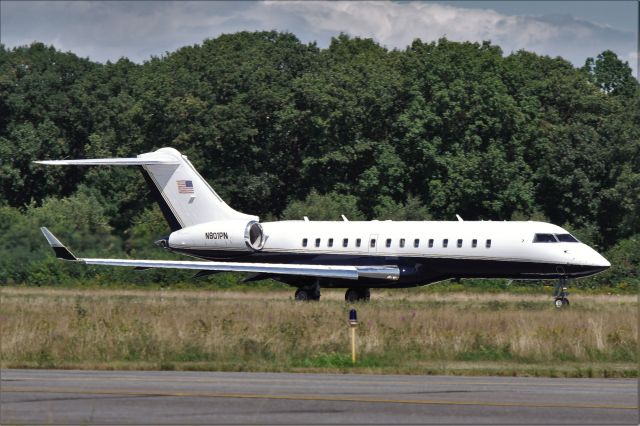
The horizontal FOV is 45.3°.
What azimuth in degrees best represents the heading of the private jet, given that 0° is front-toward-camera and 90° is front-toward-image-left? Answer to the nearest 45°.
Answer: approximately 315°
